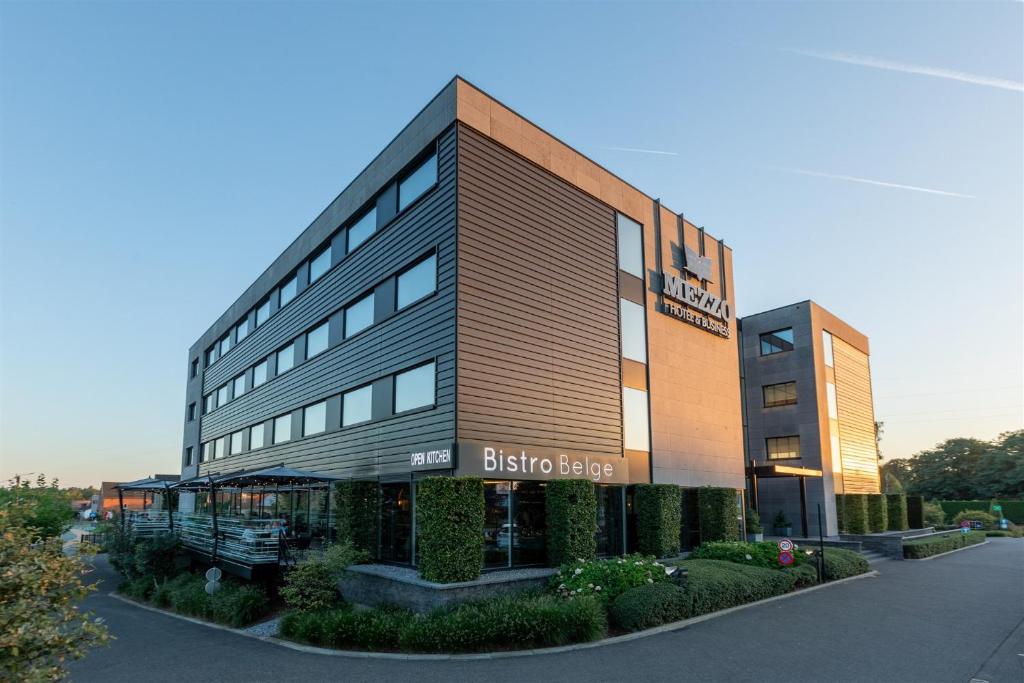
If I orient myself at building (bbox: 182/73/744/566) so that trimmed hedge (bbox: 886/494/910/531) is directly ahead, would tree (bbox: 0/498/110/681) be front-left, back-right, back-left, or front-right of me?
back-right

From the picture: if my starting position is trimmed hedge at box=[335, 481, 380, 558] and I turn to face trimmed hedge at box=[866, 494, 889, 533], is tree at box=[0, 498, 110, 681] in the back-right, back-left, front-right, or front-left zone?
back-right

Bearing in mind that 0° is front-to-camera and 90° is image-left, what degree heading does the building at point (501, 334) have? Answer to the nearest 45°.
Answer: approximately 315°

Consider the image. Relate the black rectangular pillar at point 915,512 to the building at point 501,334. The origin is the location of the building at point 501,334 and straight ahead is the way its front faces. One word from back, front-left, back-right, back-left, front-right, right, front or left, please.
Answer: left

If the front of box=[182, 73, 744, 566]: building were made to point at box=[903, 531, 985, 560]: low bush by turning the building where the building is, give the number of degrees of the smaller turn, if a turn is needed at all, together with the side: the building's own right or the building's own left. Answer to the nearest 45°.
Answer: approximately 90° to the building's own left

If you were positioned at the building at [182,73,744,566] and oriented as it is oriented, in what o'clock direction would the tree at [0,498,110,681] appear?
The tree is roughly at 2 o'clock from the building.

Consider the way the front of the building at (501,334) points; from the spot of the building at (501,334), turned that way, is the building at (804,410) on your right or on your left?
on your left

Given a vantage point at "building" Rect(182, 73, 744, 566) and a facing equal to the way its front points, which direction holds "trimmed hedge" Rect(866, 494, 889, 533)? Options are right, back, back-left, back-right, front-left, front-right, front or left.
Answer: left

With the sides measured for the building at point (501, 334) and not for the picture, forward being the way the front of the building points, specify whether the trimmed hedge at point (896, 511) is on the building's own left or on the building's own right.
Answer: on the building's own left
